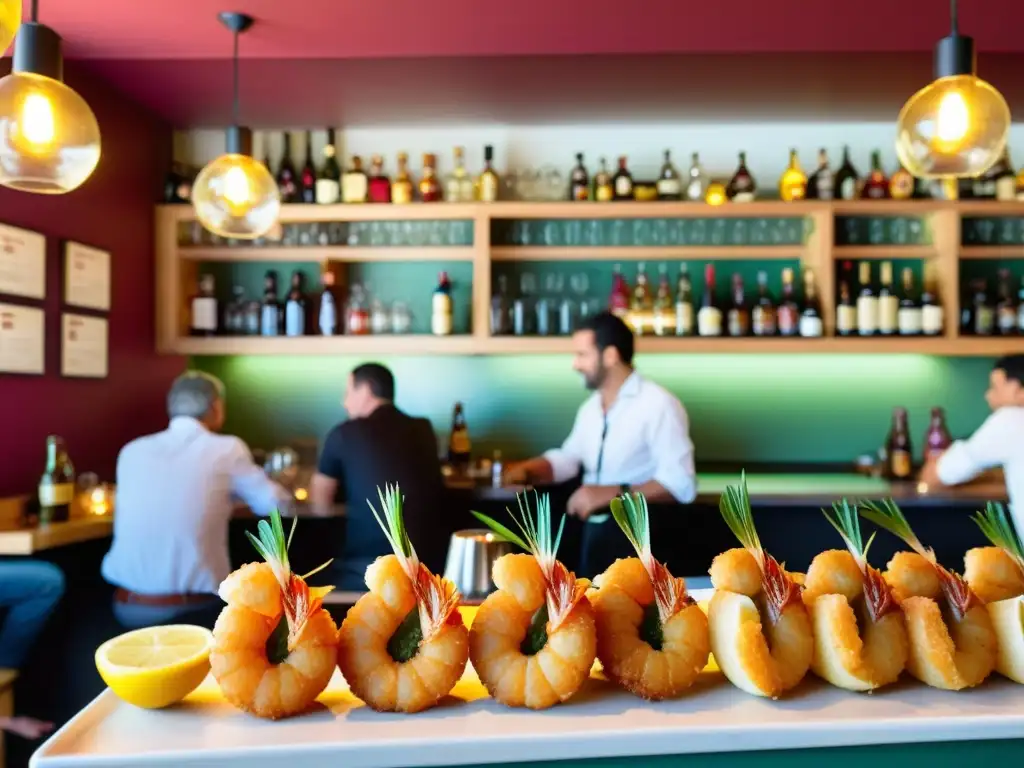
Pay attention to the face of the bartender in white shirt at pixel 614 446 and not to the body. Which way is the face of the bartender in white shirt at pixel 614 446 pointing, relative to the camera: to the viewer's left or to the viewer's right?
to the viewer's left

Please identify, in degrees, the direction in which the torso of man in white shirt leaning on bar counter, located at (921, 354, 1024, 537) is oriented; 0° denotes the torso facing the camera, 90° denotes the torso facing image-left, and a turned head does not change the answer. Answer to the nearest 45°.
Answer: approximately 90°

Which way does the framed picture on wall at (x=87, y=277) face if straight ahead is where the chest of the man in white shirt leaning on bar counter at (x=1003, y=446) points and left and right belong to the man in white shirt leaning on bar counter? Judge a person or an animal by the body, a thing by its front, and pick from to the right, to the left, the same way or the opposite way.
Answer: the opposite way

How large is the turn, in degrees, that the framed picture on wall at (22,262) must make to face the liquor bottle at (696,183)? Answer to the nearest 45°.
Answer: approximately 45° to its left

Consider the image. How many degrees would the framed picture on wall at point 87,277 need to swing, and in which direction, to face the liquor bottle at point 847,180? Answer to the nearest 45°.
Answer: approximately 45° to its left

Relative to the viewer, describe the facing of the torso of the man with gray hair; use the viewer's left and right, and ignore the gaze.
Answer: facing away from the viewer and to the right of the viewer

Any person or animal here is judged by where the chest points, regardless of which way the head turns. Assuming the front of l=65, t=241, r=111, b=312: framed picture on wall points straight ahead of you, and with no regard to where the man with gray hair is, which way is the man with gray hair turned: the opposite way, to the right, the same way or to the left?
to the left

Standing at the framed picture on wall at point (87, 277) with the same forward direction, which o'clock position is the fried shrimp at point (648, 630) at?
The fried shrimp is roughly at 1 o'clock from the framed picture on wall.

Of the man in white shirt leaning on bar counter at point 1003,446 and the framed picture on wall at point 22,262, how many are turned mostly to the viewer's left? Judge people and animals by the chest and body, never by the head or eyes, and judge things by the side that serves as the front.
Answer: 1

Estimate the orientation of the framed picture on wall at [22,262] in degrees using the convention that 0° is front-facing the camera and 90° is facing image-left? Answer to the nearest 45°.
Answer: approximately 315°

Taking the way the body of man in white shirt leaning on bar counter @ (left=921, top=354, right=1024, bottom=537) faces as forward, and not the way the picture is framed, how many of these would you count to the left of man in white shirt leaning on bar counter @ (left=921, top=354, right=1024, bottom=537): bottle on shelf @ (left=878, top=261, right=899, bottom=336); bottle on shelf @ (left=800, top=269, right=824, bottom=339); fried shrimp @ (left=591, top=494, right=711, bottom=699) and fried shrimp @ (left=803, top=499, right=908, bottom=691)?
2

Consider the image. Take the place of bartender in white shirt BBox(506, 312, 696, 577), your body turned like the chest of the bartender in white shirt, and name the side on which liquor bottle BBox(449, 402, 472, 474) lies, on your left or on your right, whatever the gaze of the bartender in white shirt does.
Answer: on your right

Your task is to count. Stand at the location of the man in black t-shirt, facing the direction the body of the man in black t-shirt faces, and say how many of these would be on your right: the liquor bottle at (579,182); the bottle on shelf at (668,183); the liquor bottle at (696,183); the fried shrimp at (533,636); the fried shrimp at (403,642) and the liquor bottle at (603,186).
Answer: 4

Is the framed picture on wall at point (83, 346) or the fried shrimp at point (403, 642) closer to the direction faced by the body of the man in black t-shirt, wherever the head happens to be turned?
the framed picture on wall

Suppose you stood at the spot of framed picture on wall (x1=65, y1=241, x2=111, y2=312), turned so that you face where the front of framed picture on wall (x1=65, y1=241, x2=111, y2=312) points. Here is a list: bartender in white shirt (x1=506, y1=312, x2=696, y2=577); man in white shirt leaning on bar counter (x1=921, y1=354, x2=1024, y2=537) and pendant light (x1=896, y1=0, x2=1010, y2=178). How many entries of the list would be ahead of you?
3

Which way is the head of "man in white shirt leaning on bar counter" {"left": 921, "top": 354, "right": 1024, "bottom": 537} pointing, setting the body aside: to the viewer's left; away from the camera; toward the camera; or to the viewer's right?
to the viewer's left
